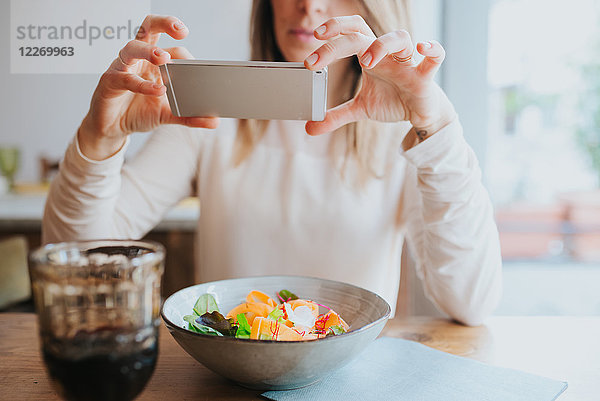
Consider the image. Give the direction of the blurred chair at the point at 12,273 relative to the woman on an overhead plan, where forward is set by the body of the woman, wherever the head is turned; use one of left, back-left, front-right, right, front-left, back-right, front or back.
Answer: back-right

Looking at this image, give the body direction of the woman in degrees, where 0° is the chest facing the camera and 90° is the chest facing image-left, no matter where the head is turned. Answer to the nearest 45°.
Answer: approximately 0°

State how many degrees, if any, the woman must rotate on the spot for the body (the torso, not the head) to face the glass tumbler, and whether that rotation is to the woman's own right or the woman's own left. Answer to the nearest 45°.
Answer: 0° — they already face it
